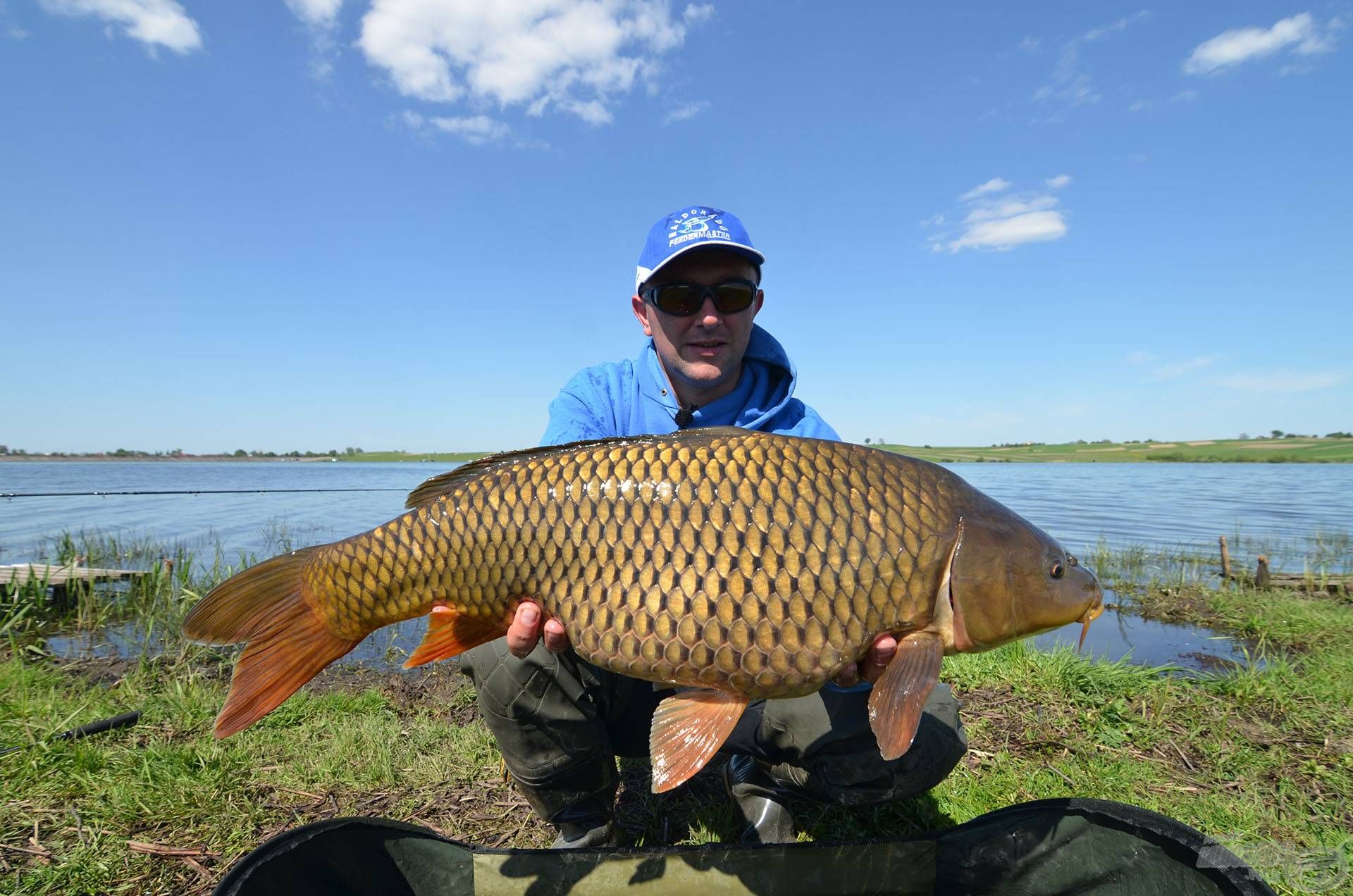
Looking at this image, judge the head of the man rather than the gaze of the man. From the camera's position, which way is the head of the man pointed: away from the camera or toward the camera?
toward the camera

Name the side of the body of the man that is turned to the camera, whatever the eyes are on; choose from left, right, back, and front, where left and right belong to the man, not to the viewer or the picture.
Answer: front

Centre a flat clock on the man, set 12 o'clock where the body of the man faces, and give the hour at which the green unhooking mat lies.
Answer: The green unhooking mat is roughly at 11 o'clock from the man.

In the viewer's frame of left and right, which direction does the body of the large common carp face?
facing to the right of the viewer
